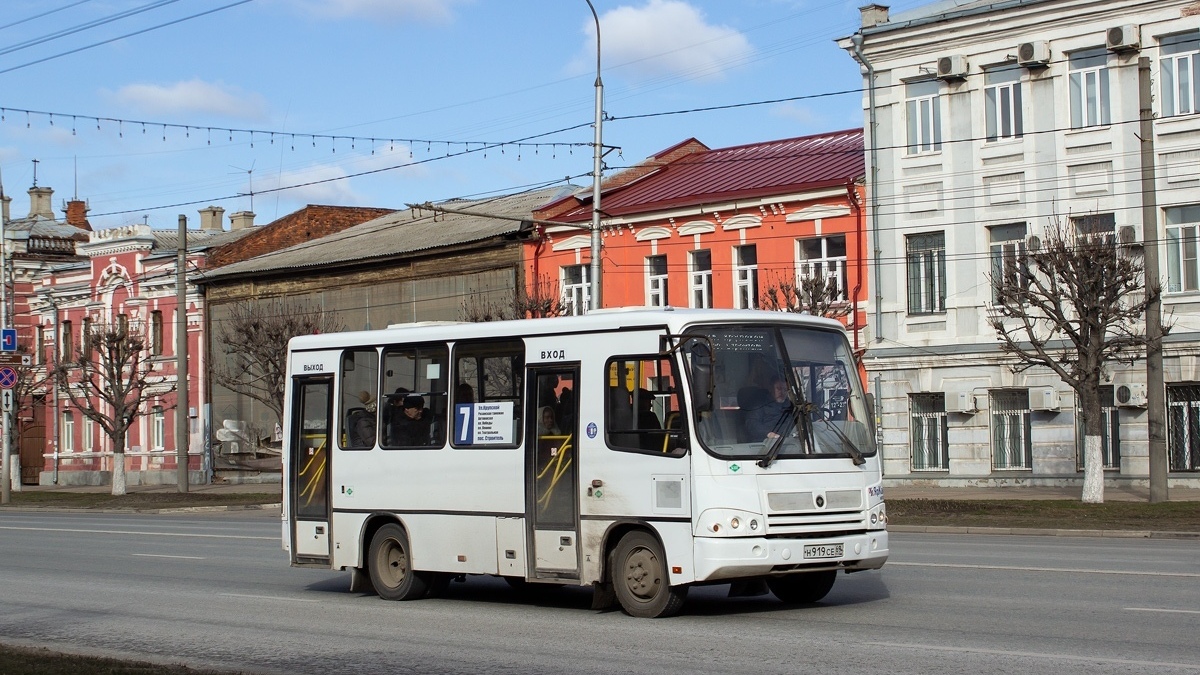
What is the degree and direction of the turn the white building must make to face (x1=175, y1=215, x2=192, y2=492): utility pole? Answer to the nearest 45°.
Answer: approximately 45° to its right

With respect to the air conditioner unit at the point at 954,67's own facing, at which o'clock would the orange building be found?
The orange building is roughly at 3 o'clock from the air conditioner unit.

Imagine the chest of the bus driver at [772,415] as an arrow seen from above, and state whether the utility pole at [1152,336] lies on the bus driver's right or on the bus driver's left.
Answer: on the bus driver's left

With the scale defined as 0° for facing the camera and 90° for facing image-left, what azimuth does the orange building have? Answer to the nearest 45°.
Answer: approximately 45°

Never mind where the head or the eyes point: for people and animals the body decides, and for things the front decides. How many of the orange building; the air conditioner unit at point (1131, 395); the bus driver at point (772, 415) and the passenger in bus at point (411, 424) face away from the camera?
0

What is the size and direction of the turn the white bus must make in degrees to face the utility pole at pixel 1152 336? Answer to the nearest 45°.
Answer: approximately 90° to its left

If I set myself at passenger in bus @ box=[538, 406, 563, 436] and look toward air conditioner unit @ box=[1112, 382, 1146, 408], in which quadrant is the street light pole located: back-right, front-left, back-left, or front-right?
front-left

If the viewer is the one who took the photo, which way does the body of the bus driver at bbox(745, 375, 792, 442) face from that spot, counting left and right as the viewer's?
facing the viewer and to the right of the viewer

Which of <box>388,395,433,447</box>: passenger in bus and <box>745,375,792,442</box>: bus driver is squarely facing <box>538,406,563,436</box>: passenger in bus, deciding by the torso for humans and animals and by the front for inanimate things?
<box>388,395,433,447</box>: passenger in bus

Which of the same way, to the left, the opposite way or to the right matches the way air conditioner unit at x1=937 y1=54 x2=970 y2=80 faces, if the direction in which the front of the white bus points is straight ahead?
to the right

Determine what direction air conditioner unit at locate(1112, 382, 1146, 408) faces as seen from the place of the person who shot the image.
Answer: facing the viewer and to the left of the viewer

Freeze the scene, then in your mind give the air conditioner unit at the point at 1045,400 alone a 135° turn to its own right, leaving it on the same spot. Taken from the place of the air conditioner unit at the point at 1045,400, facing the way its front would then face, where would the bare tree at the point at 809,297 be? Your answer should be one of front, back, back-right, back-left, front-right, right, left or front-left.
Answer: left

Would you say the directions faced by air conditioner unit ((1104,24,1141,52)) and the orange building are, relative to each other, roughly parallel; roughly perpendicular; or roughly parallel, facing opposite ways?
roughly parallel
